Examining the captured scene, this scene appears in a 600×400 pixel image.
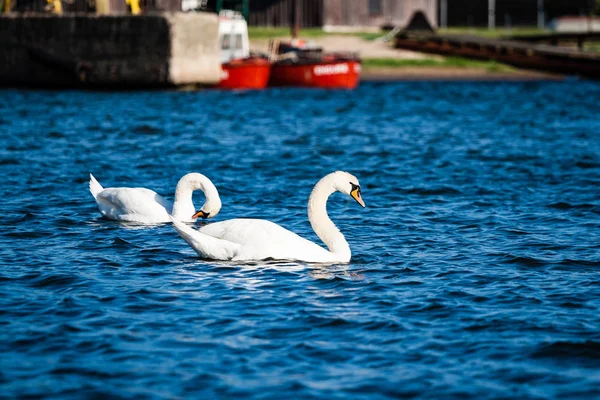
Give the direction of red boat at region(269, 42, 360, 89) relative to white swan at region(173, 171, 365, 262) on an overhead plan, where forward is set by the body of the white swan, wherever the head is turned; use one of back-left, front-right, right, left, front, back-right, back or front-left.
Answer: left

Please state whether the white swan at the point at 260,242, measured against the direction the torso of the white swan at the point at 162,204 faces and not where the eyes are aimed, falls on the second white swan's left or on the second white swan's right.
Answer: on the second white swan's right

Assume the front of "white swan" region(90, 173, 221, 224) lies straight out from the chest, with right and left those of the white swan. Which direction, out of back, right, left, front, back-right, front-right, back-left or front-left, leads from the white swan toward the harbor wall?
left

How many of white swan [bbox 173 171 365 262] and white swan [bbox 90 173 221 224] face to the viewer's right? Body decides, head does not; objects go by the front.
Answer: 2

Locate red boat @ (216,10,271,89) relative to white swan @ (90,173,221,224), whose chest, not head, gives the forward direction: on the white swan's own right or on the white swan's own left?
on the white swan's own left

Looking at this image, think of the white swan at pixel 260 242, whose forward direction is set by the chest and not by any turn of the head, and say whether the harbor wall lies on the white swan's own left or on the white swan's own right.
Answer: on the white swan's own left

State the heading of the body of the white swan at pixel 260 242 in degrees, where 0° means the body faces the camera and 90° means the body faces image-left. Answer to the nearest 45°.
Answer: approximately 270°

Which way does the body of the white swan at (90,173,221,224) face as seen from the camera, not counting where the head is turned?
to the viewer's right

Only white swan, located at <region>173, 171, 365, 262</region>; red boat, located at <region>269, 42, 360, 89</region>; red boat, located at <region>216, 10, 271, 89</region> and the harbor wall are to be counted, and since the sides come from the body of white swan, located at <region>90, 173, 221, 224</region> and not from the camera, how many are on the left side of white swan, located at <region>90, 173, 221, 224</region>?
3

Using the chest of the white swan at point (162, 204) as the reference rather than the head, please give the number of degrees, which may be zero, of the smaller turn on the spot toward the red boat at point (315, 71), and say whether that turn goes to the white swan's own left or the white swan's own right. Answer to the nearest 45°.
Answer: approximately 90° to the white swan's own left

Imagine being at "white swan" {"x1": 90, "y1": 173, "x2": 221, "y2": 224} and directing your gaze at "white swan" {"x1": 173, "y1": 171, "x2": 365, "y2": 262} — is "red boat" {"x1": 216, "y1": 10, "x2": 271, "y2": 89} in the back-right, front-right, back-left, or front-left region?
back-left
